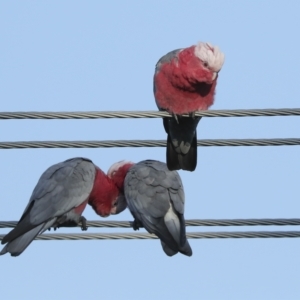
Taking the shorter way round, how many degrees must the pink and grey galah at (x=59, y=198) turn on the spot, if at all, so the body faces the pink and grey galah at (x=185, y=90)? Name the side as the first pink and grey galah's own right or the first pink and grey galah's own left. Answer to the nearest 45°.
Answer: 0° — it already faces it

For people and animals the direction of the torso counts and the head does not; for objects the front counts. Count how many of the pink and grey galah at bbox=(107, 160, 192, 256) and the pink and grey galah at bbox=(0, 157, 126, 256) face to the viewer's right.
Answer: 1

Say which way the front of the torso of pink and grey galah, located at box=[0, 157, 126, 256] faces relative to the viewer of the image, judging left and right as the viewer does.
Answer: facing to the right of the viewer

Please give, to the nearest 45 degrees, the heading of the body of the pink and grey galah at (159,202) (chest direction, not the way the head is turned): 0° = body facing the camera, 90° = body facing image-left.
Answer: approximately 135°
